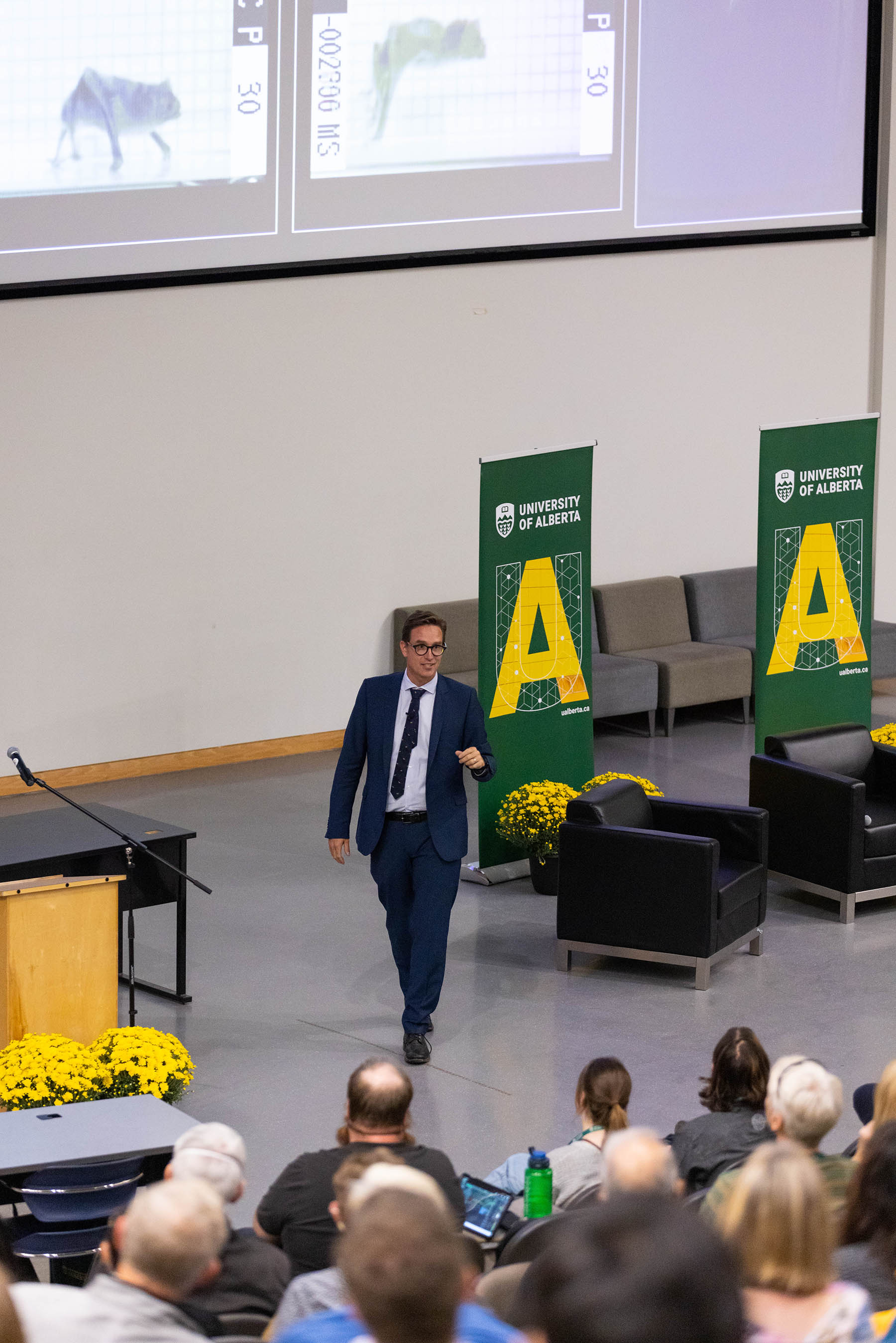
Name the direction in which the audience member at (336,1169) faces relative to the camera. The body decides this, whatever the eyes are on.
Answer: away from the camera

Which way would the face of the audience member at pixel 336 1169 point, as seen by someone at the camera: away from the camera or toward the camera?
away from the camera

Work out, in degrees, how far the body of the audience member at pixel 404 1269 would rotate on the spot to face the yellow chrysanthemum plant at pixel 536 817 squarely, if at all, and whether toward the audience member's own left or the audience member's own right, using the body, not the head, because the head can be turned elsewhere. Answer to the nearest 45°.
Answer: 0° — they already face it

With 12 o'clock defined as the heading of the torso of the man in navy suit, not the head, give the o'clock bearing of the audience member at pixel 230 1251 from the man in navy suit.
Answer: The audience member is roughly at 12 o'clock from the man in navy suit.

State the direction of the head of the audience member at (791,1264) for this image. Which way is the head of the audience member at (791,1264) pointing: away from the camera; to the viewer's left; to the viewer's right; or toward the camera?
away from the camera

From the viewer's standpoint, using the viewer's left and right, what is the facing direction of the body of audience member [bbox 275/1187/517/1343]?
facing away from the viewer

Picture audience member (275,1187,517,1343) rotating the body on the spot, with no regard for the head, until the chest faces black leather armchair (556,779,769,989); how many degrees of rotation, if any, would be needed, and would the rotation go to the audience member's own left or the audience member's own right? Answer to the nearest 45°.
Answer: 0° — they already face it

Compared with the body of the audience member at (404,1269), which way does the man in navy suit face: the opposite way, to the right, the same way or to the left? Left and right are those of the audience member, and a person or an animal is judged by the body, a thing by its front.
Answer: the opposite way

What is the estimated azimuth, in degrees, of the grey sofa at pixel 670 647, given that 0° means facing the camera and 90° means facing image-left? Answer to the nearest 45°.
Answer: approximately 315°

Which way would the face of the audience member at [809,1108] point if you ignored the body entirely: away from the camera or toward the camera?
away from the camera

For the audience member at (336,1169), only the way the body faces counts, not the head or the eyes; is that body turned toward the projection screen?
yes

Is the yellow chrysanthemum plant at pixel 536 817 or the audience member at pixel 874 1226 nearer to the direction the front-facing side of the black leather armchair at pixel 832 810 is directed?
the audience member

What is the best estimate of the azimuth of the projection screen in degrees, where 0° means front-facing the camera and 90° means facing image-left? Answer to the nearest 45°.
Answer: approximately 315°

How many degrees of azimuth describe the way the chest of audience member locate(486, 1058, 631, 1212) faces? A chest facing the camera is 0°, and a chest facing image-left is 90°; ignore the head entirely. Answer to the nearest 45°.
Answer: approximately 135°

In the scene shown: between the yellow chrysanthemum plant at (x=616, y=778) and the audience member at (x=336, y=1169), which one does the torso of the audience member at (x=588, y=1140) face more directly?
the yellow chrysanthemum plant
